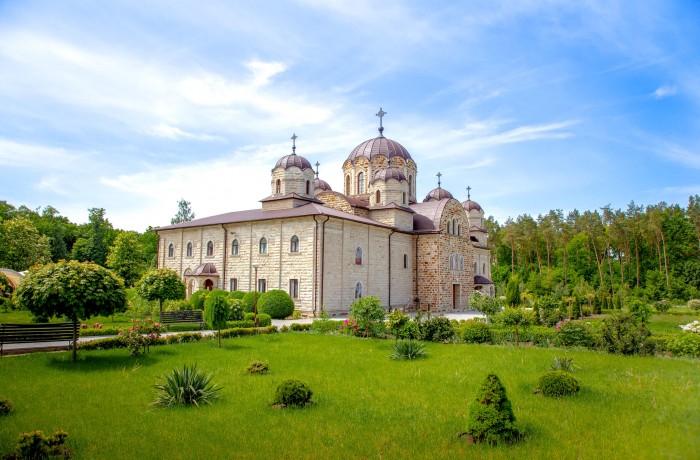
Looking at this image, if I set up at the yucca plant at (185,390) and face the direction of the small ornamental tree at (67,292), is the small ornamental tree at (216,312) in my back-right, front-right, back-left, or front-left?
front-right

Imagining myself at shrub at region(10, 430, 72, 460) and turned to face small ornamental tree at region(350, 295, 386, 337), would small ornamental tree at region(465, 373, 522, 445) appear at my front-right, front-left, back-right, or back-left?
front-right

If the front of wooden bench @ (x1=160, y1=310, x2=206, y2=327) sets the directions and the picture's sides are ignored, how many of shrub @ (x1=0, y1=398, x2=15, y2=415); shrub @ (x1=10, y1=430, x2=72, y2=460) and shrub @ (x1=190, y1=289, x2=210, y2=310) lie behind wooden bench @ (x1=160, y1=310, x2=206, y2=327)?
1

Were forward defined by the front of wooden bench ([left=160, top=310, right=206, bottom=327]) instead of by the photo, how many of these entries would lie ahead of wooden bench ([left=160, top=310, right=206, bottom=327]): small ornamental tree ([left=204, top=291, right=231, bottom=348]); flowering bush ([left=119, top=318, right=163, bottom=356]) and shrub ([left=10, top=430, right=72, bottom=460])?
3

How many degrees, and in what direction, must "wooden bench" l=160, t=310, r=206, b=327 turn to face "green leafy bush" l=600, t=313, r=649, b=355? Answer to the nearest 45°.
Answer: approximately 45° to its left

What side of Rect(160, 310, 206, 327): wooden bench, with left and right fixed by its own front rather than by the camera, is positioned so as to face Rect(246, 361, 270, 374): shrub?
front

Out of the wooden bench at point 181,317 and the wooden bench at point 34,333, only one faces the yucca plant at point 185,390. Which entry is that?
the wooden bench at point 181,317

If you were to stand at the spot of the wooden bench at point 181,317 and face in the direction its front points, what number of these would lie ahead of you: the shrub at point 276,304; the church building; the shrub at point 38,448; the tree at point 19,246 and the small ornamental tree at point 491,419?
2

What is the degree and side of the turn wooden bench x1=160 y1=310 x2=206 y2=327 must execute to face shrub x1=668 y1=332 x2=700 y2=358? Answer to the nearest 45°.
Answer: approximately 45° to its left

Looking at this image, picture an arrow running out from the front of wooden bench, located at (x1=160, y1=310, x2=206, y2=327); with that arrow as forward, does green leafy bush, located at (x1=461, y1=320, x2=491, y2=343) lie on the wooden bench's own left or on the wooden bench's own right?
on the wooden bench's own left

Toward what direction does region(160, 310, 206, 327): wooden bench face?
toward the camera

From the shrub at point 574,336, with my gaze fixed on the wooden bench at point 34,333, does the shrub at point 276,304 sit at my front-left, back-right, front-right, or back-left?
front-right
